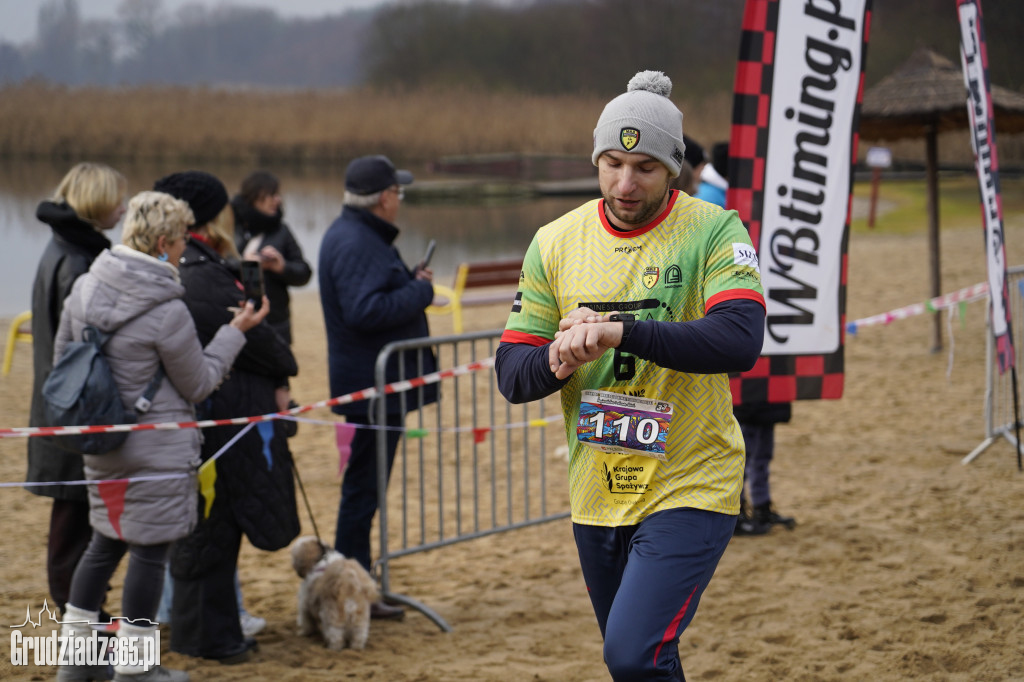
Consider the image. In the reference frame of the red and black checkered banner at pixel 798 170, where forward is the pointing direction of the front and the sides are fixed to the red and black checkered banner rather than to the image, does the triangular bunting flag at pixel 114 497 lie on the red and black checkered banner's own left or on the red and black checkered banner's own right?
on the red and black checkered banner's own right

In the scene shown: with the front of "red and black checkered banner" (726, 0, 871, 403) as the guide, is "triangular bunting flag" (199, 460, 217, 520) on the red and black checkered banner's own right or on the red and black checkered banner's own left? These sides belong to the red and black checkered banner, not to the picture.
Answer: on the red and black checkered banner's own right

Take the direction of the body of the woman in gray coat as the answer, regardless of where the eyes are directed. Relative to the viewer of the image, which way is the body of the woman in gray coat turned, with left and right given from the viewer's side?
facing away from the viewer and to the right of the viewer

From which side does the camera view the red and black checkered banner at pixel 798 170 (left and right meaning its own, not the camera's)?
front

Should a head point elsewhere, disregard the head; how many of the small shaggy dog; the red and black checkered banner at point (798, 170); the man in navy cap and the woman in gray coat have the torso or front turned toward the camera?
1

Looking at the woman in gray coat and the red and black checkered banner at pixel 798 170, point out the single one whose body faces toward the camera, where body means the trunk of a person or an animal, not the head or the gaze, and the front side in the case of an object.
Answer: the red and black checkered banner

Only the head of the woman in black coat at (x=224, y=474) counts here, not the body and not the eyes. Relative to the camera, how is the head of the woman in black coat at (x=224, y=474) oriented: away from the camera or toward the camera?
away from the camera

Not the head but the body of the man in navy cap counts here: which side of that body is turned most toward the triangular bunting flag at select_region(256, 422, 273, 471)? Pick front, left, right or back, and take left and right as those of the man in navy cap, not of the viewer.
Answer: back

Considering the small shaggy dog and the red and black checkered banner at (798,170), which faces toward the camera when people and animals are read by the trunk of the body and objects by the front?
the red and black checkered banner

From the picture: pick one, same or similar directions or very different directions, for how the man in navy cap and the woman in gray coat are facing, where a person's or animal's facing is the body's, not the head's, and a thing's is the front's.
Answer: same or similar directions

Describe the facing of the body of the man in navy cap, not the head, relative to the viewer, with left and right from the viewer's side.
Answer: facing away from the viewer and to the right of the viewer

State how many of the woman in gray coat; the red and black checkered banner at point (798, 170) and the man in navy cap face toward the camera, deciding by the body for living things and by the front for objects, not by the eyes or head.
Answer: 1

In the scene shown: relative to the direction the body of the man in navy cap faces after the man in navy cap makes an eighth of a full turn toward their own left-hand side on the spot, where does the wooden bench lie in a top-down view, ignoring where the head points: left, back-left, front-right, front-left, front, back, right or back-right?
front

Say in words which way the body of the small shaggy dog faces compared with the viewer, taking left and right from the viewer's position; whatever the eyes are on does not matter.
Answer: facing away from the viewer and to the left of the viewer

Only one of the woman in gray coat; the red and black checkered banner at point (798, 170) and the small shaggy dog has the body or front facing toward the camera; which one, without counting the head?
the red and black checkered banner
